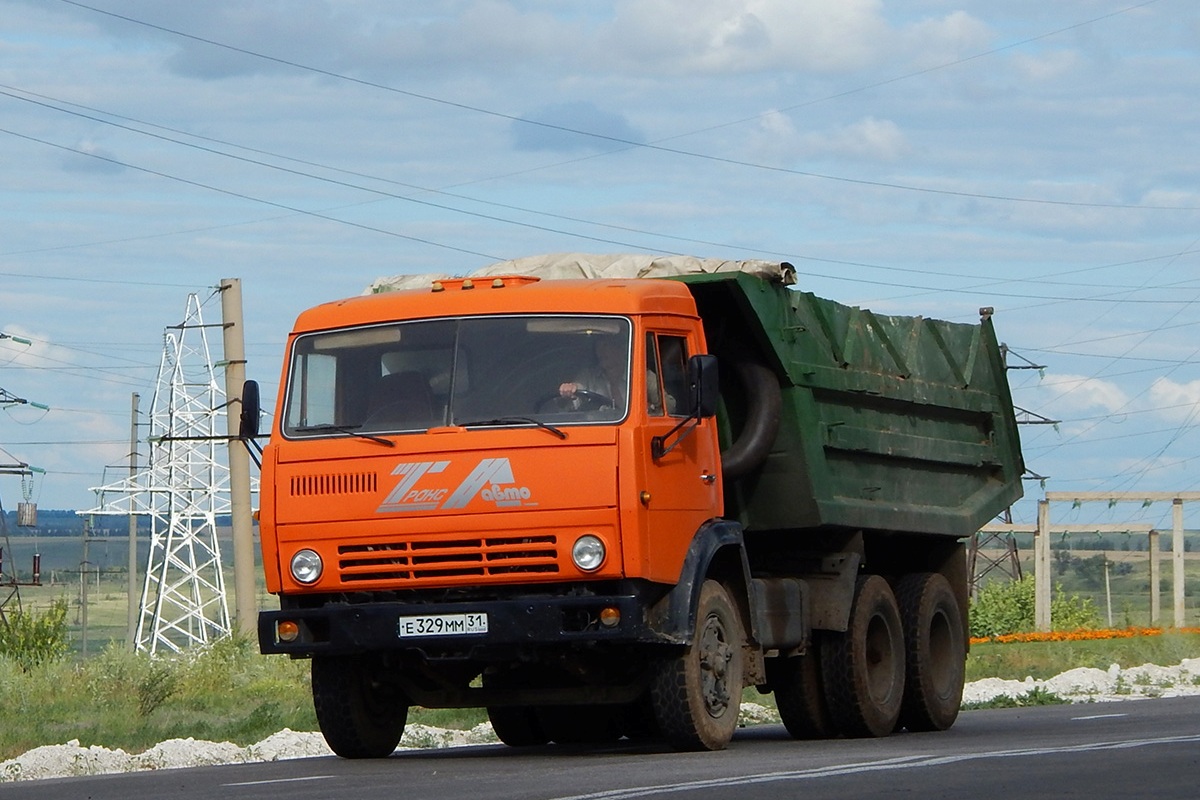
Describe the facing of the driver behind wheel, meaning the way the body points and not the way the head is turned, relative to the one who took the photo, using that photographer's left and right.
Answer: facing the viewer and to the left of the viewer

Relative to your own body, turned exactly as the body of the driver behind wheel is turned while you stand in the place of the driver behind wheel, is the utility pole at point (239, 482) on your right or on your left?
on your right

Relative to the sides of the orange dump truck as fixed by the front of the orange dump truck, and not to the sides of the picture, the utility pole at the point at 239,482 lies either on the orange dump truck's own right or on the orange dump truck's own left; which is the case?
on the orange dump truck's own right
